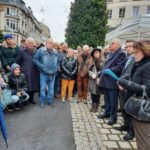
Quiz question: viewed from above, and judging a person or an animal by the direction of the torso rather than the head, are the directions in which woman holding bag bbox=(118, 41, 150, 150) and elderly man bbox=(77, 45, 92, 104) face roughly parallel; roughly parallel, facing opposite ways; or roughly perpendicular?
roughly perpendicular

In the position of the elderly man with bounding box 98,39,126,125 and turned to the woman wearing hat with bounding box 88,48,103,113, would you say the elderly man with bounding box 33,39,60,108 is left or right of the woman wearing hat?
left

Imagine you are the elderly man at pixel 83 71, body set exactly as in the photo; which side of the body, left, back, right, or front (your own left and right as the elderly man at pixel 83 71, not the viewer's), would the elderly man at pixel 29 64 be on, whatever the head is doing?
right

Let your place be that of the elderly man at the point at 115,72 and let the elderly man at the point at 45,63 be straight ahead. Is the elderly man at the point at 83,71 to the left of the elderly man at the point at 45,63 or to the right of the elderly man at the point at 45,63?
right

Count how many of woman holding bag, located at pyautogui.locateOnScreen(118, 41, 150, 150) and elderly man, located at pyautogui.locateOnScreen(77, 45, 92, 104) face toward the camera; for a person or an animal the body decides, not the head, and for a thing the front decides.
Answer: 1

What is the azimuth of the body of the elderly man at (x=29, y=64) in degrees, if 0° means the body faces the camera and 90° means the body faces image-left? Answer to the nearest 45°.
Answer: approximately 315°

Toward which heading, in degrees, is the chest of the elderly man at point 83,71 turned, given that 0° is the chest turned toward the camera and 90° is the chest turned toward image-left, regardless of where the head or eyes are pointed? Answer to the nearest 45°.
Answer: approximately 0°

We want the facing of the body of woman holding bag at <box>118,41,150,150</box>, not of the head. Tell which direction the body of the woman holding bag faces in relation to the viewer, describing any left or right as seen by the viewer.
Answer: facing to the left of the viewer
